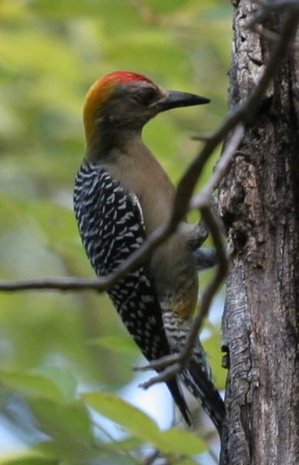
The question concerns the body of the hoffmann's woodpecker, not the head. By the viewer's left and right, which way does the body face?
facing to the right of the viewer
